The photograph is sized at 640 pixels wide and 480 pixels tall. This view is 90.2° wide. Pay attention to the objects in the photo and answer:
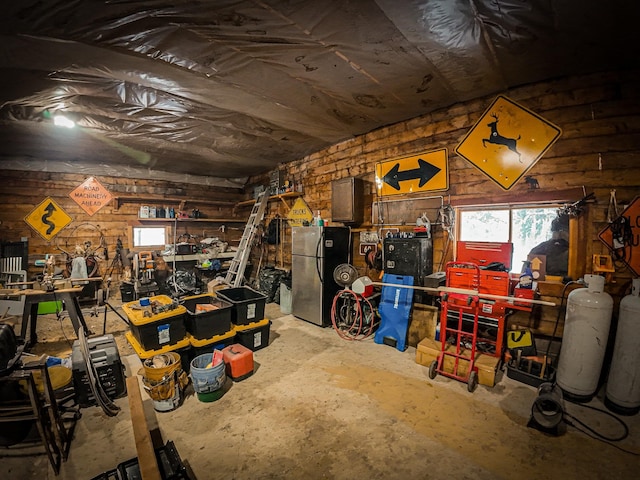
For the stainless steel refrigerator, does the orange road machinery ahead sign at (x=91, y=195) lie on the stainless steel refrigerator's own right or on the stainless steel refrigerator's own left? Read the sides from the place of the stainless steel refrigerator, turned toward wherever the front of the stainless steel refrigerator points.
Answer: on the stainless steel refrigerator's own right

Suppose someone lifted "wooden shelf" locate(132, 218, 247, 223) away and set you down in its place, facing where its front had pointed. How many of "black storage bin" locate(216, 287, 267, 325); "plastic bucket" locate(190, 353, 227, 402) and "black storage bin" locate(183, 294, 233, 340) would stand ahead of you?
3

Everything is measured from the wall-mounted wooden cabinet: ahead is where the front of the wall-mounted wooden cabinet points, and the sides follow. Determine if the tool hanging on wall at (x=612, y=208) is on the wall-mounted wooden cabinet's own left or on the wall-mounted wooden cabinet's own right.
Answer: on the wall-mounted wooden cabinet's own left

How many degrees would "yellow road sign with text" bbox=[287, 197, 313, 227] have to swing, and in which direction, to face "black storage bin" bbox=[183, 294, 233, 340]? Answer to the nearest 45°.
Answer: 0° — it already faces it

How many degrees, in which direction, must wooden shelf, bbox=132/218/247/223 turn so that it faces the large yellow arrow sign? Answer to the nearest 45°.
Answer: approximately 45° to its left

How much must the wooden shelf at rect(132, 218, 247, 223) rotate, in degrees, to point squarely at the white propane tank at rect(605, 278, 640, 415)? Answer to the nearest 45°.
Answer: approximately 45° to its left
